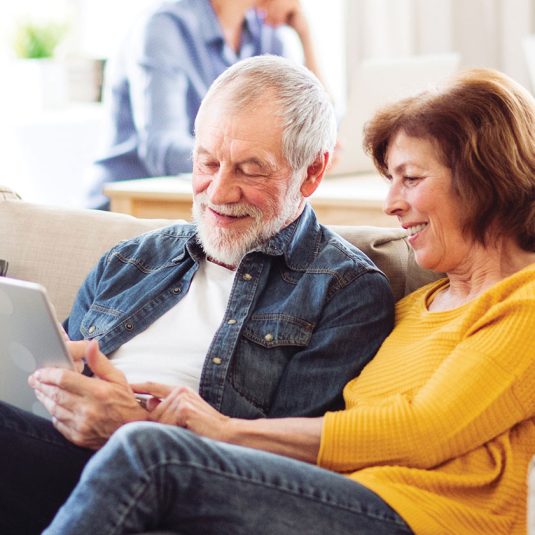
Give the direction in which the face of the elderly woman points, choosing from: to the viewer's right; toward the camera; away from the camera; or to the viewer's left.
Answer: to the viewer's left

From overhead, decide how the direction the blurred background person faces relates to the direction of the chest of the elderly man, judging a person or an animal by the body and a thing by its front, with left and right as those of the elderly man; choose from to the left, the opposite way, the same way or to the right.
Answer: to the left

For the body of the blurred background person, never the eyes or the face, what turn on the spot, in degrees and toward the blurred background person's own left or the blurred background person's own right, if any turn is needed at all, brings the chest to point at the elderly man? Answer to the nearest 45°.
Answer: approximately 45° to the blurred background person's own right

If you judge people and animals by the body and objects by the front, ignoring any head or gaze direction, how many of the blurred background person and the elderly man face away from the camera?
0

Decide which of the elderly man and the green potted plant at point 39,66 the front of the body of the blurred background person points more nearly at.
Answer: the elderly man

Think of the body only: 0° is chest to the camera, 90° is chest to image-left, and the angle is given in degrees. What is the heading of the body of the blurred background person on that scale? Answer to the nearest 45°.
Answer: approximately 315°

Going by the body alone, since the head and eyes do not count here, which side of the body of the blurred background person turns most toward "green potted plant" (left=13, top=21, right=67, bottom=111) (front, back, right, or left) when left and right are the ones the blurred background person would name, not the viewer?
back

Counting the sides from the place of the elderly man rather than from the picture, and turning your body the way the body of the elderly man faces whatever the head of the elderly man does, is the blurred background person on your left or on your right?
on your right
